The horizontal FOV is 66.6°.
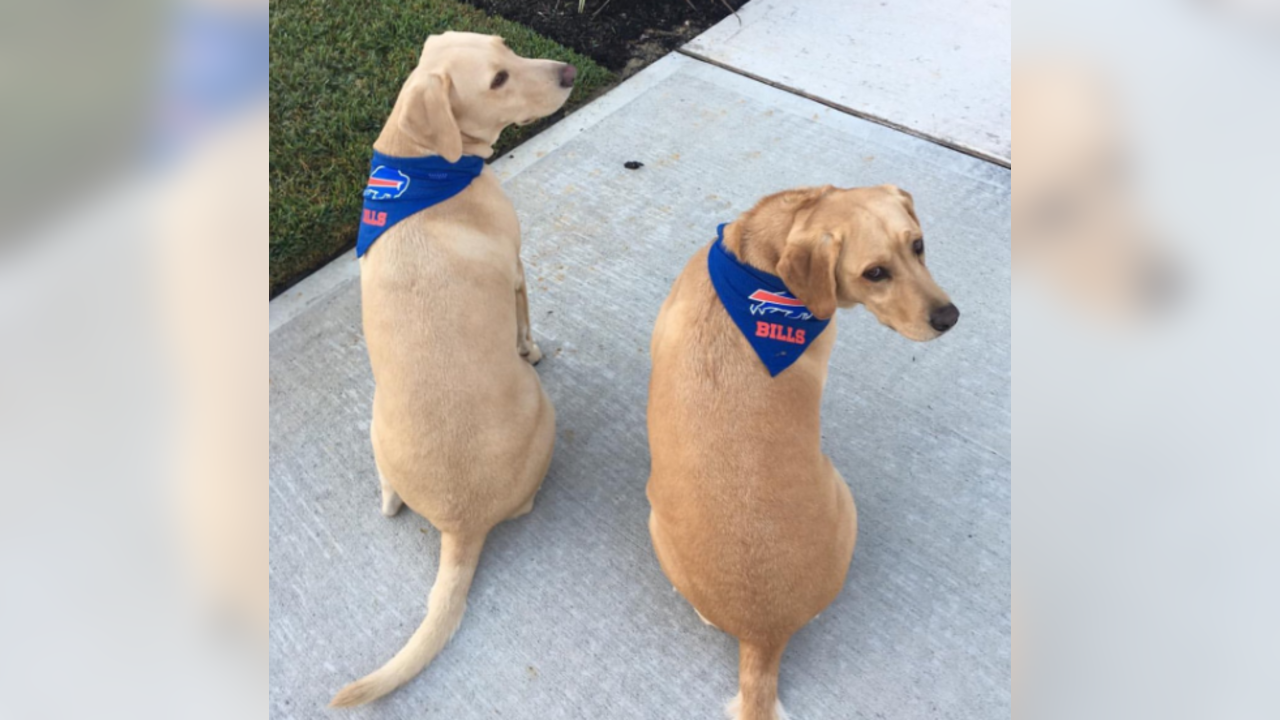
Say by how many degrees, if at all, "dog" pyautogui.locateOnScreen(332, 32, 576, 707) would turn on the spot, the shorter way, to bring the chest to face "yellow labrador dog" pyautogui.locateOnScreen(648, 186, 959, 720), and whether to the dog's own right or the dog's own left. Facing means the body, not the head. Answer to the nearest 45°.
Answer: approximately 135° to the dog's own right

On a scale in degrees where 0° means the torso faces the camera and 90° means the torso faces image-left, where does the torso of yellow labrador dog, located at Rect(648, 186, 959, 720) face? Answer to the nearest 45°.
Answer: approximately 180°

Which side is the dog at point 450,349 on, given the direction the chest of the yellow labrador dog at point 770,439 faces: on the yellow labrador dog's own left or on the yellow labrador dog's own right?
on the yellow labrador dog's own left

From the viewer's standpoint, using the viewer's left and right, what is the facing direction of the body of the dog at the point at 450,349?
facing away from the viewer

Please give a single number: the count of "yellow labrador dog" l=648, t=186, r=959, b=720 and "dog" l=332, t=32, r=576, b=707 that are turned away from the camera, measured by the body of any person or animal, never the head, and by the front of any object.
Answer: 2
